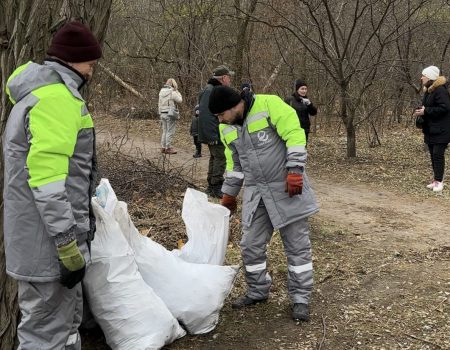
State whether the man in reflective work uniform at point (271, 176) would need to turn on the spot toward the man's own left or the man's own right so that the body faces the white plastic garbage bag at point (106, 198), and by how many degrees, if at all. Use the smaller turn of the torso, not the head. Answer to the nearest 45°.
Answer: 0° — they already face it

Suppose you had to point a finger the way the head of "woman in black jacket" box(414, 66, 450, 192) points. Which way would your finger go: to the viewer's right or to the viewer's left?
to the viewer's left

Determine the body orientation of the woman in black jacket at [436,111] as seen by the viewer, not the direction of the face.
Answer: to the viewer's left

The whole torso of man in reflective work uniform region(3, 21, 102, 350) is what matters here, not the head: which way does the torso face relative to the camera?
to the viewer's right

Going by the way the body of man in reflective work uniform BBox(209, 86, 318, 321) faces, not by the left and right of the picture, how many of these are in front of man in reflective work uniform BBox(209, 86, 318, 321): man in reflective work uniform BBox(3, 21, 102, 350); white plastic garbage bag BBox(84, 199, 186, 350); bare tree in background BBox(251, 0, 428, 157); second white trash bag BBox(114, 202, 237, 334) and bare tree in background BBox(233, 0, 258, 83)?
3

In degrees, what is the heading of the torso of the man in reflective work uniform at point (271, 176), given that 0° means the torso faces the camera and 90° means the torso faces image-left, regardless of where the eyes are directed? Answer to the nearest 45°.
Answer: approximately 45°

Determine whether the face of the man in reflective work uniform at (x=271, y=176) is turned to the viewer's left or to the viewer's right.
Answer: to the viewer's left

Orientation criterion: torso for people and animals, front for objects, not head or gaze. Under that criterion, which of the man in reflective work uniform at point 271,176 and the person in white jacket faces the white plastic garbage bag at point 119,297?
the man in reflective work uniform
